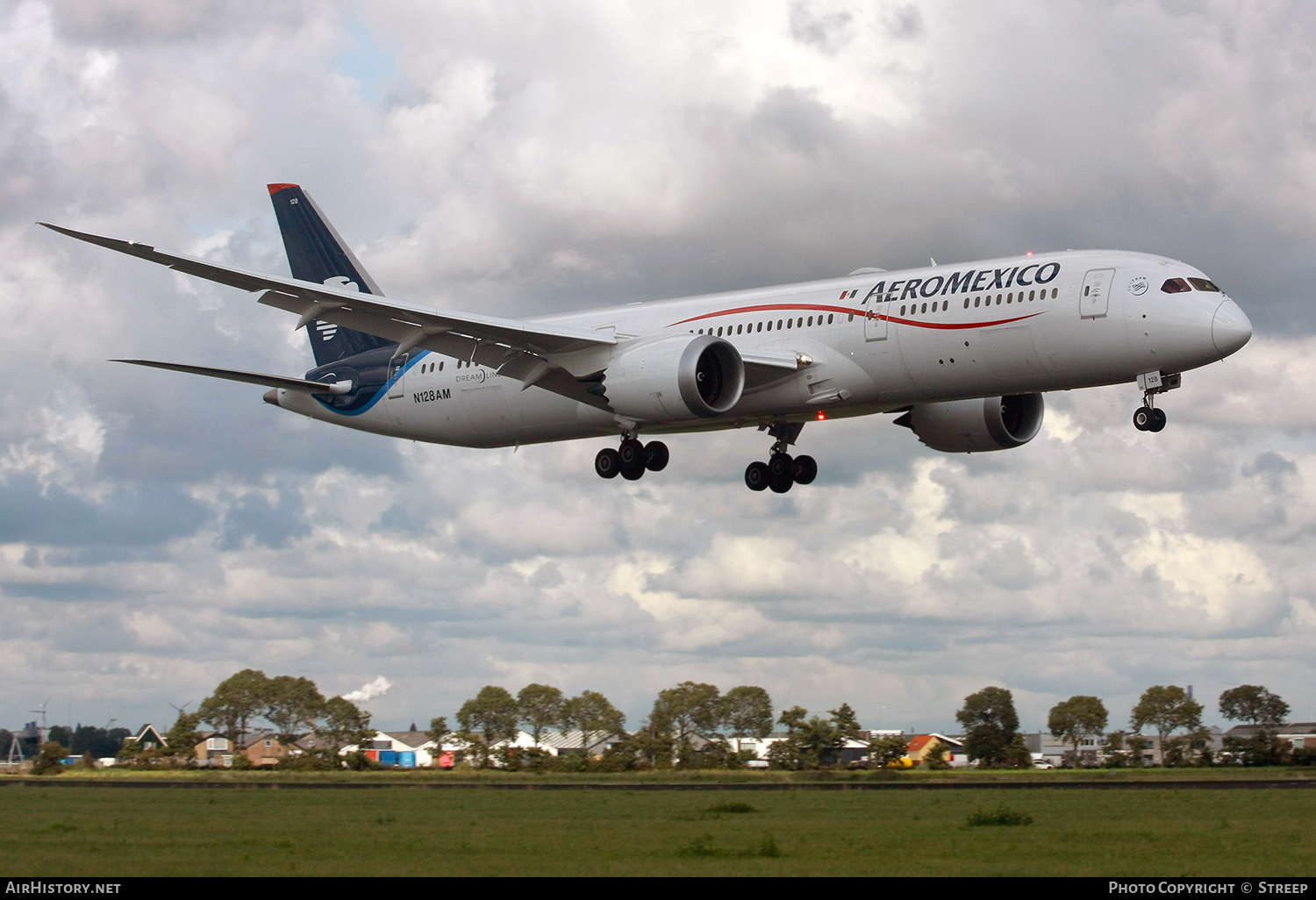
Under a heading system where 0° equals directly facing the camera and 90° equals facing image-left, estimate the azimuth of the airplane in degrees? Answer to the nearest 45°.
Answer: approximately 315°
